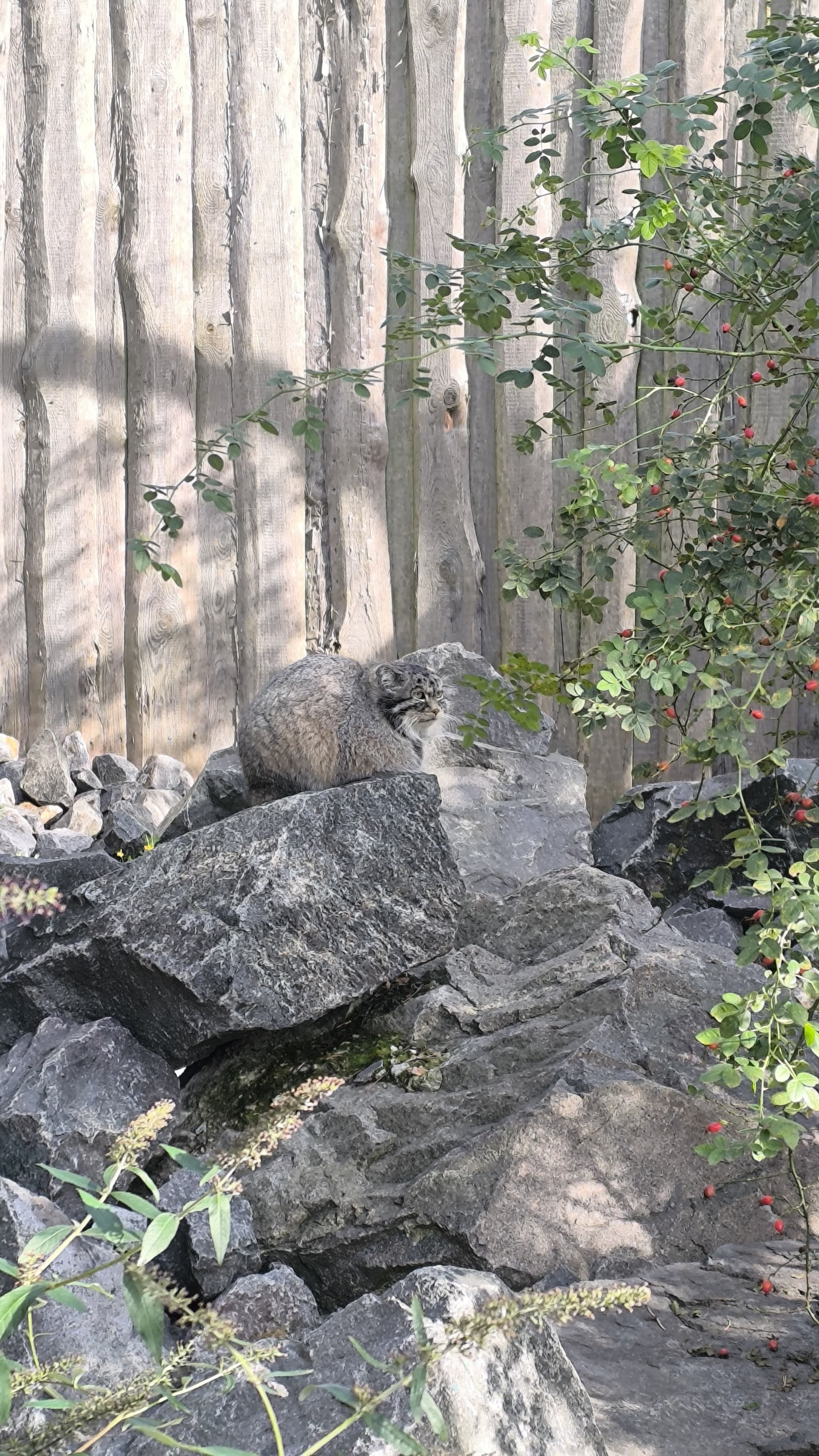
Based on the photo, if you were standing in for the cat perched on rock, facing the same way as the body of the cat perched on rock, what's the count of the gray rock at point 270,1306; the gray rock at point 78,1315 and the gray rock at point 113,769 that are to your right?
2

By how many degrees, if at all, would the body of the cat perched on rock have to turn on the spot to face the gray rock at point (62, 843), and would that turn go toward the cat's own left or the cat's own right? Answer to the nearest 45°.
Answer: approximately 135° to the cat's own left

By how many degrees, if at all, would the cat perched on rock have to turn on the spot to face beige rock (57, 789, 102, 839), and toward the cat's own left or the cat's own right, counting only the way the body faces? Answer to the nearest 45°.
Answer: approximately 135° to the cat's own left

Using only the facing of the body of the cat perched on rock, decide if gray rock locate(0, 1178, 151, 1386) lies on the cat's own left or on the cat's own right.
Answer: on the cat's own right

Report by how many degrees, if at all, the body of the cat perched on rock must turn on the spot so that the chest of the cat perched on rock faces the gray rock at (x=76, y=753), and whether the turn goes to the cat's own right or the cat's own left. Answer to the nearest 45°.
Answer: approximately 135° to the cat's own left

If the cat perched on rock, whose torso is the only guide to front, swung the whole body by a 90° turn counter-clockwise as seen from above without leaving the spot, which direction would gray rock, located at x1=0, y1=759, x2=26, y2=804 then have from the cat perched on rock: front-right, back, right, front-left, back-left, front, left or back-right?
front-left

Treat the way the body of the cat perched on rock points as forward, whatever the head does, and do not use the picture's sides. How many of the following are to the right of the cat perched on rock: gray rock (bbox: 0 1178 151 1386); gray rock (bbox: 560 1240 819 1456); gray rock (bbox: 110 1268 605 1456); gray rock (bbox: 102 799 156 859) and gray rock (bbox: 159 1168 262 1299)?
4

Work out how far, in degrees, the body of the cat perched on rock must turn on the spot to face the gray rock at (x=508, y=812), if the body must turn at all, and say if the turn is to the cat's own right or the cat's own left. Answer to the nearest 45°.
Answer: approximately 45° to the cat's own left

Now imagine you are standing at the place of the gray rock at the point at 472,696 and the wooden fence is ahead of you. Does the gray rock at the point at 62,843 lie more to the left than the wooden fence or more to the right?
left

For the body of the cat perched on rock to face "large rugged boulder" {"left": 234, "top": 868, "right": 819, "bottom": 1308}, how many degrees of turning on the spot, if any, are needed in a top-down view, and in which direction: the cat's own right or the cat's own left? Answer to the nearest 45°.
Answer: approximately 90° to the cat's own right

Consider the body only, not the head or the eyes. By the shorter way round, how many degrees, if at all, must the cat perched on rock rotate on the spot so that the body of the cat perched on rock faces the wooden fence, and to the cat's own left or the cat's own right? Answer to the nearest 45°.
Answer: approximately 90° to the cat's own left

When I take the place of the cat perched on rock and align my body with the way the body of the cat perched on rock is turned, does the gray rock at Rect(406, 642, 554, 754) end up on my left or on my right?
on my left

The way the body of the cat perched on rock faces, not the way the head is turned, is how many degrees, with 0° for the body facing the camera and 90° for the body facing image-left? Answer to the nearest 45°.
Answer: approximately 270°
